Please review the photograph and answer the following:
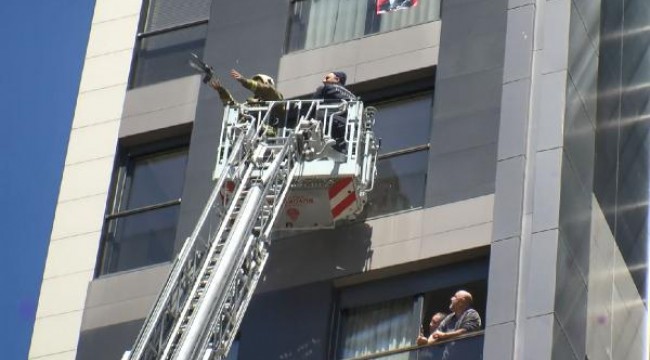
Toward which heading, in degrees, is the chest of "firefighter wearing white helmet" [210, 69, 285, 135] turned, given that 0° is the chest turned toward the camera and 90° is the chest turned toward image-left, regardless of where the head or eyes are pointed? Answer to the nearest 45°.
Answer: approximately 90°

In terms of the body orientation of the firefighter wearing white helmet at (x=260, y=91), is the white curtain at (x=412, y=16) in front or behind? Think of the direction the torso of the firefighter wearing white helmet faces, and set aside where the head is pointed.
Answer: behind
